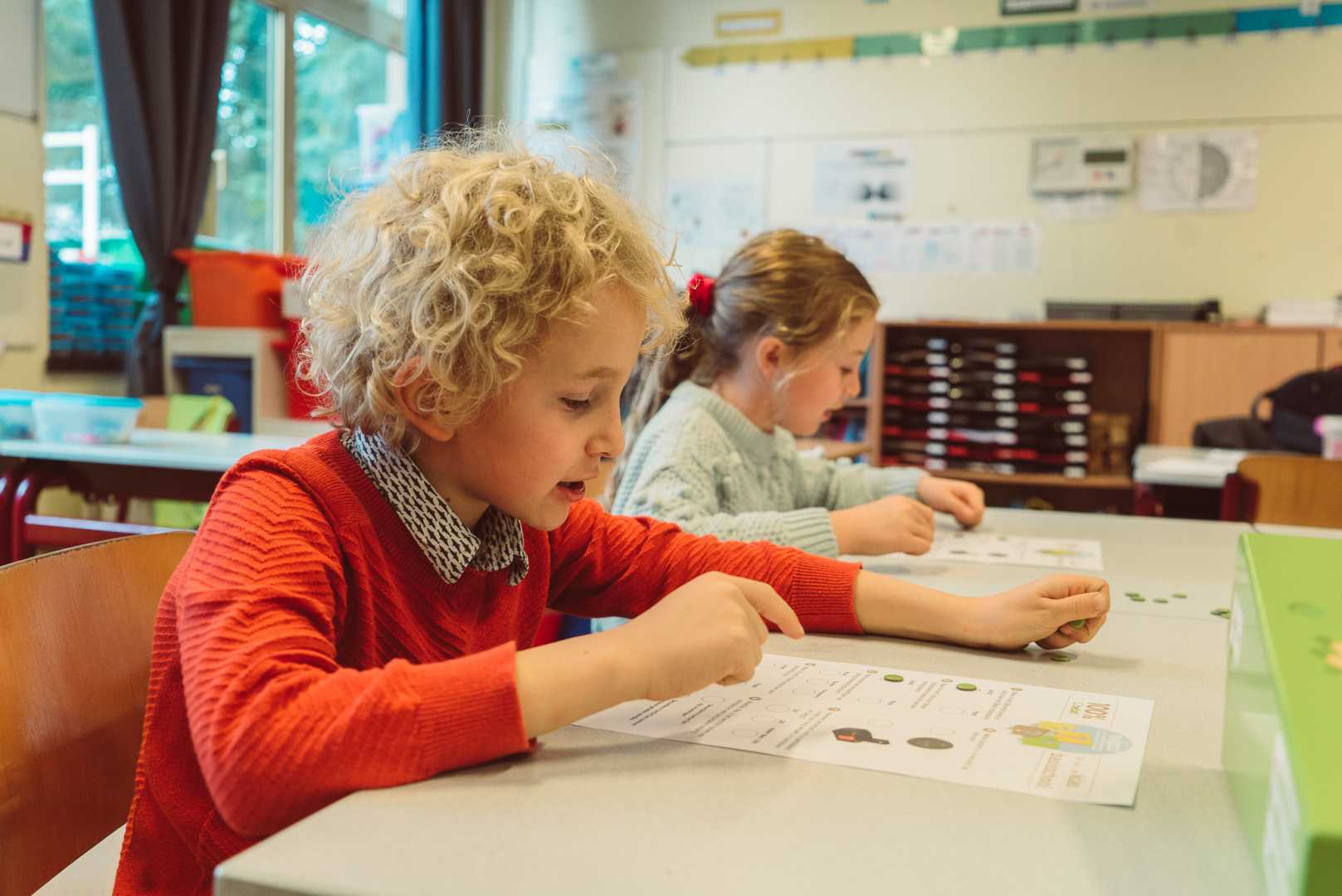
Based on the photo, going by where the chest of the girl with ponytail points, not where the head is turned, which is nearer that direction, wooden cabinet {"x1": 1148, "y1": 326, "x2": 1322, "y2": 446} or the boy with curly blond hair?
the wooden cabinet

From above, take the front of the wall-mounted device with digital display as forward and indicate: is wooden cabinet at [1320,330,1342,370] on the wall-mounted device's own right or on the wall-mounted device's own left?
on the wall-mounted device's own left

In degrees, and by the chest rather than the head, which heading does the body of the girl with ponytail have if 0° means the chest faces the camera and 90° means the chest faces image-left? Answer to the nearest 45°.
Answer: approximately 270°

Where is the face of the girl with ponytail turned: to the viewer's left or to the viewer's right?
to the viewer's right

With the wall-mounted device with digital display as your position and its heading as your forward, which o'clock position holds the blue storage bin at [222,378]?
The blue storage bin is roughly at 2 o'clock from the wall-mounted device with digital display.

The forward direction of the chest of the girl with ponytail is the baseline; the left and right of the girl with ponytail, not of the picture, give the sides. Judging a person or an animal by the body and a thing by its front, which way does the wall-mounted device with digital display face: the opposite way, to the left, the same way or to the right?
to the right

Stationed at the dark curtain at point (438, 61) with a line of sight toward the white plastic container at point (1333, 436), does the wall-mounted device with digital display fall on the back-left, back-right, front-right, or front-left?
front-left

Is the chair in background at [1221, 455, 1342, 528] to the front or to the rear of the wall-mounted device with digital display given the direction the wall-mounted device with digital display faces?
to the front

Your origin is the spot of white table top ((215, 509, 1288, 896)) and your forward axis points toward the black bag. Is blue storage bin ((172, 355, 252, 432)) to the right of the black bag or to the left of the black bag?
left

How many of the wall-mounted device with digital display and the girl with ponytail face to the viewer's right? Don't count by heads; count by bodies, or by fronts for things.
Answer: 1

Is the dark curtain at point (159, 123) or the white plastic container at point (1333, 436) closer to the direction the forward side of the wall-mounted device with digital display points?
the white plastic container

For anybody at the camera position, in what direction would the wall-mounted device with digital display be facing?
facing the viewer

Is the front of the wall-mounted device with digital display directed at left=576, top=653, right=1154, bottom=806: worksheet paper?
yes

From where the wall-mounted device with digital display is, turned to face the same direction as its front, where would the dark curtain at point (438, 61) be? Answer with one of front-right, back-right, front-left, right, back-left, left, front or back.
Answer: right

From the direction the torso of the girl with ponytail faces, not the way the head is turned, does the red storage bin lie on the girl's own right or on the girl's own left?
on the girl's own left

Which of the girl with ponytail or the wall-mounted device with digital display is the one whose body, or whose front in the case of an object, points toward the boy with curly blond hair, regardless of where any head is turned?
the wall-mounted device with digital display

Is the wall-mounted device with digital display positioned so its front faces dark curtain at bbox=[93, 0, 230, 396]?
no

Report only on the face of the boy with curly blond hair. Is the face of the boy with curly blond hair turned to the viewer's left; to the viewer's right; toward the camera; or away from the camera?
to the viewer's right
